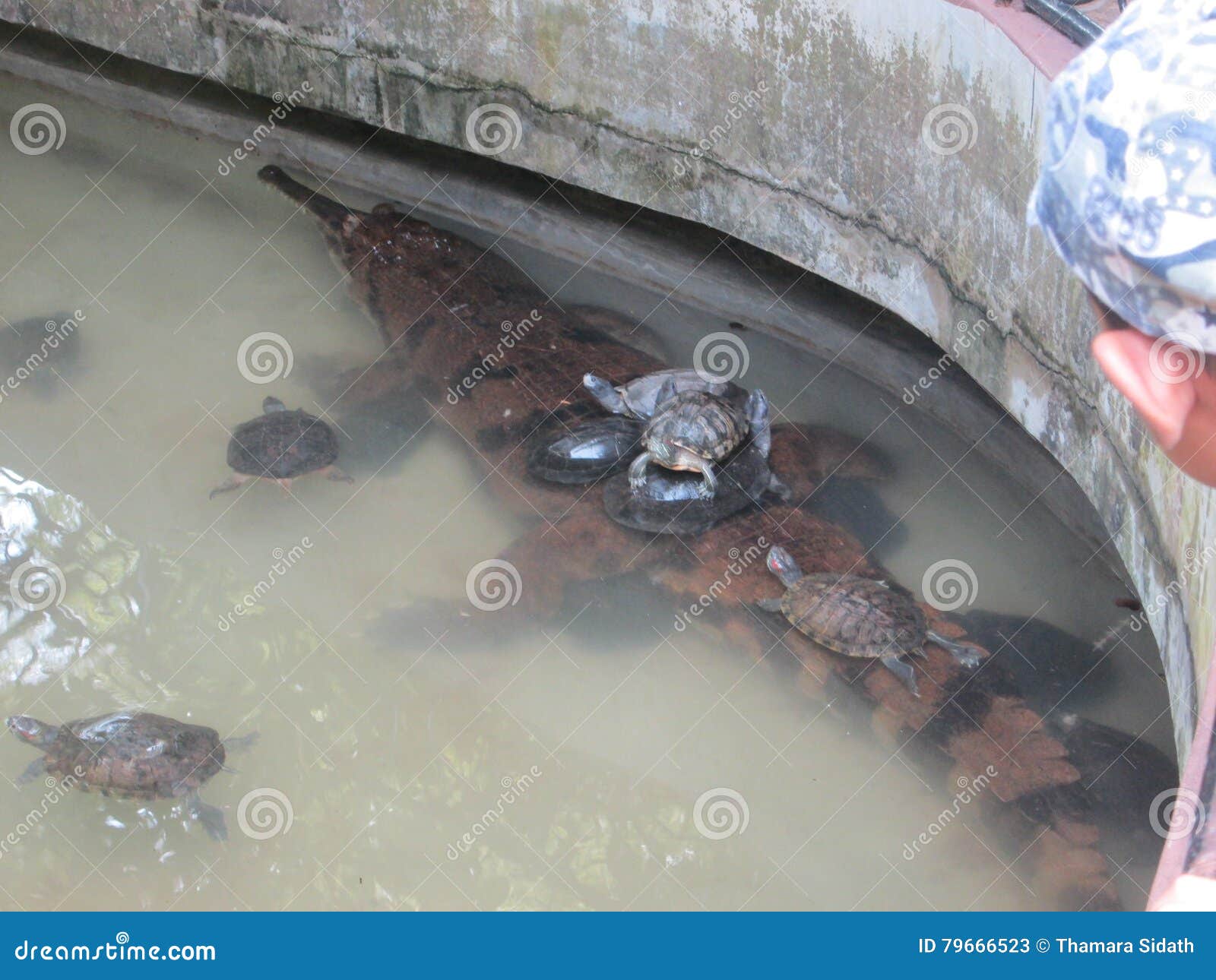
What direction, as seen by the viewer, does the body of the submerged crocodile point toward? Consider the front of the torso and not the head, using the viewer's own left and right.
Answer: facing away from the viewer and to the left of the viewer

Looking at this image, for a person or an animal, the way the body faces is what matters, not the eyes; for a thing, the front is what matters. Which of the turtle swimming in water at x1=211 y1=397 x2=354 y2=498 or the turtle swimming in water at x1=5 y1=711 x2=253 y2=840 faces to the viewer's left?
the turtle swimming in water at x1=5 y1=711 x2=253 y2=840

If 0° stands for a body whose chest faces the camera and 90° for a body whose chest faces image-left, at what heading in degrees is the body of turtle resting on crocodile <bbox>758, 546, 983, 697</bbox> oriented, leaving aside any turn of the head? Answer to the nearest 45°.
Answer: approximately 135°

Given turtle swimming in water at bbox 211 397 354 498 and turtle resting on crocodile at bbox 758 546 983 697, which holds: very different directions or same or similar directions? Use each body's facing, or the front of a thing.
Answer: same or similar directions

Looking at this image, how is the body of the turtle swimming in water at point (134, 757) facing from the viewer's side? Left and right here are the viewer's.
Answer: facing to the left of the viewer

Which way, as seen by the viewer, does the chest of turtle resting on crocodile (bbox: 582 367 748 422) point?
to the viewer's left

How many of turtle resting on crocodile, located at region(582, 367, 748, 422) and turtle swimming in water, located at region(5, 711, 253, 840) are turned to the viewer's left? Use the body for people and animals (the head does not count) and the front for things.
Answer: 2

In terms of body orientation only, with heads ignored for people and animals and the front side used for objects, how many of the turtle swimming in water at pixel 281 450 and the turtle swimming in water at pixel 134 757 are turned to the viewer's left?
1

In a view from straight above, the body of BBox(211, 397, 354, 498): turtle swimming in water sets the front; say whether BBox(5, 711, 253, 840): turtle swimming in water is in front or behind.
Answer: behind

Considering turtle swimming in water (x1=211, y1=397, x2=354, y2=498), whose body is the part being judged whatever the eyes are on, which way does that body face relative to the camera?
away from the camera

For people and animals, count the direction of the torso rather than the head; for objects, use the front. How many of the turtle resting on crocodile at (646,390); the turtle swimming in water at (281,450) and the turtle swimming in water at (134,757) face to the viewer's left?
2
